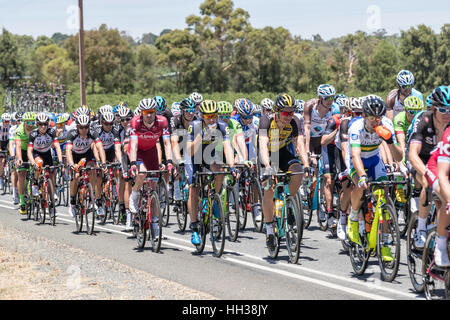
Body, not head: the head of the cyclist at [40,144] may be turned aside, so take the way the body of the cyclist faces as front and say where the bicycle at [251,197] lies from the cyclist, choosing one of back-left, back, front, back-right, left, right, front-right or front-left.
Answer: front-left

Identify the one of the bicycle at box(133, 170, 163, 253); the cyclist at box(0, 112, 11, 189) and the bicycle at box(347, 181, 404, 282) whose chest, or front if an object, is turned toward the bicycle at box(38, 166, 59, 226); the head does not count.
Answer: the cyclist

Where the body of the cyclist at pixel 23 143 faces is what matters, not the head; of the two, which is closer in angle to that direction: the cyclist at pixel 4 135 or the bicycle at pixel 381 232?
the bicycle

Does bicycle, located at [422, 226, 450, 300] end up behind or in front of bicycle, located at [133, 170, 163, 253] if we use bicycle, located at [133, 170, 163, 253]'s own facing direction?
in front

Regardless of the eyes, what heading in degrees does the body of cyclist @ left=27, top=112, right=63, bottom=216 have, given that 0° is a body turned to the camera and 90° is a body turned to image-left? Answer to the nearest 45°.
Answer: approximately 0°

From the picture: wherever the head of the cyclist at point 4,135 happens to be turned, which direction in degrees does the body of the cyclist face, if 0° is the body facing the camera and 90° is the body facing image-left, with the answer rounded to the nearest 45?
approximately 0°
